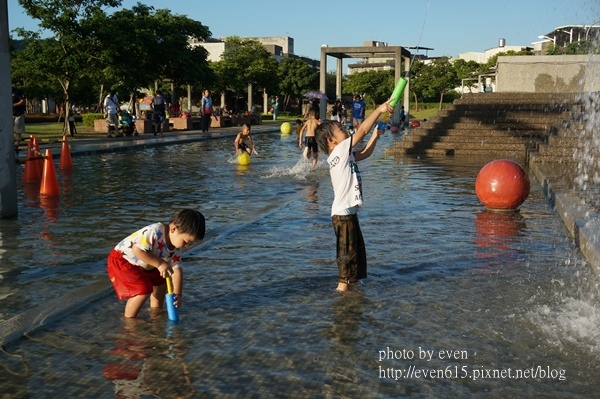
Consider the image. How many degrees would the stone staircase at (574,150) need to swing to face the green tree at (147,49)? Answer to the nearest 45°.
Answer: approximately 45° to its right

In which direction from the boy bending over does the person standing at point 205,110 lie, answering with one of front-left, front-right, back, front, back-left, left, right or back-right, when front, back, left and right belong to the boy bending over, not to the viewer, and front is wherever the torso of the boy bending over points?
back-left

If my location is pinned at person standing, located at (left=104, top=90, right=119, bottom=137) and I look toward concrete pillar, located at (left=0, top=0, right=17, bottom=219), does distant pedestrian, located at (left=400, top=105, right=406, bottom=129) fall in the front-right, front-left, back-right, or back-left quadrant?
back-left

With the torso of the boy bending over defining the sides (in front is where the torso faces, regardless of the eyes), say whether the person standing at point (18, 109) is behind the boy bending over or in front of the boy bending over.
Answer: behind

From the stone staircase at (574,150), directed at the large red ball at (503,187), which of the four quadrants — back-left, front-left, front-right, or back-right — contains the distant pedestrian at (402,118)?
back-right

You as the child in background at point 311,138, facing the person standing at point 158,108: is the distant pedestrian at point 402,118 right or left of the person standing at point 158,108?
right

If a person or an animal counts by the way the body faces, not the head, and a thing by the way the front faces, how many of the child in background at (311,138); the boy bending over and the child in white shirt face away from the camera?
1

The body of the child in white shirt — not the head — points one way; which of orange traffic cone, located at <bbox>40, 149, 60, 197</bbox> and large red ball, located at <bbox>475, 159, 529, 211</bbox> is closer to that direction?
the large red ball

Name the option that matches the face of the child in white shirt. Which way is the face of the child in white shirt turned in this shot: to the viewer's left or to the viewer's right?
to the viewer's right

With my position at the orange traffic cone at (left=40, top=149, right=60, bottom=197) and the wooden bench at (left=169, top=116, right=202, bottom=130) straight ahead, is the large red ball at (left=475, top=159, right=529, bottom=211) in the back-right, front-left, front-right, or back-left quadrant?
back-right
